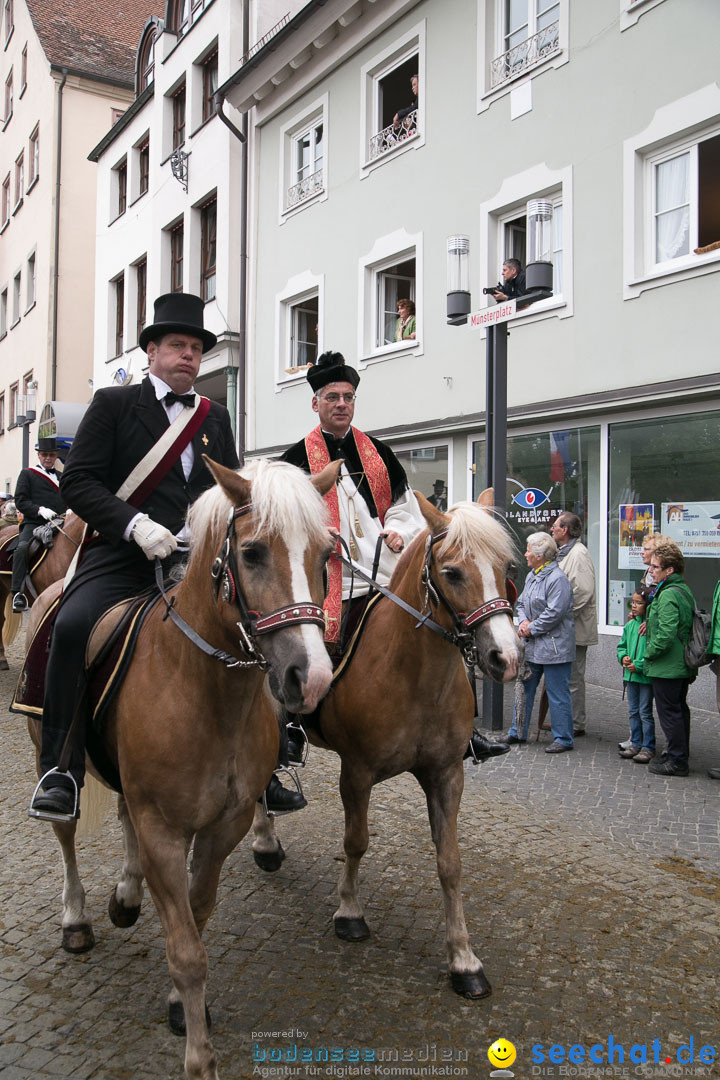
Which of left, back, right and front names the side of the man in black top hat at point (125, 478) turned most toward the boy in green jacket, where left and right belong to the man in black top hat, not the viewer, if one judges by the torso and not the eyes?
left

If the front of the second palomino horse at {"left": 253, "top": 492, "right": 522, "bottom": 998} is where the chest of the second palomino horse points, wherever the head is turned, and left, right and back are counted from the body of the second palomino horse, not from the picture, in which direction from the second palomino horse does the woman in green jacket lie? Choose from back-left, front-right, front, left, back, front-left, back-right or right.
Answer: left

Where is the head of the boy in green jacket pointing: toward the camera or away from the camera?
toward the camera

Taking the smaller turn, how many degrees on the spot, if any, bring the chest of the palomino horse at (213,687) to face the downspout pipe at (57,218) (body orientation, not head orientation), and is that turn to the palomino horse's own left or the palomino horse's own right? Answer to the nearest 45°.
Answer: approximately 135° to the palomino horse's own left

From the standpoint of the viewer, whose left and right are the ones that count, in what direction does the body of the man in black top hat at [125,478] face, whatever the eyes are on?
facing the viewer and to the right of the viewer

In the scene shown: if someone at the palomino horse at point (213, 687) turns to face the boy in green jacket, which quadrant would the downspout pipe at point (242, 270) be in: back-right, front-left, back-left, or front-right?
front-left

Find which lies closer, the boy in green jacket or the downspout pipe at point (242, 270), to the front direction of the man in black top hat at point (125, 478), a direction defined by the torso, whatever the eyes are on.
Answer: the boy in green jacket

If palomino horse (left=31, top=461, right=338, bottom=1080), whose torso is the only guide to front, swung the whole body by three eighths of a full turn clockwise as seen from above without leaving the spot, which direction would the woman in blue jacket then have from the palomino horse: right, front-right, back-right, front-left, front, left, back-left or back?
back-right

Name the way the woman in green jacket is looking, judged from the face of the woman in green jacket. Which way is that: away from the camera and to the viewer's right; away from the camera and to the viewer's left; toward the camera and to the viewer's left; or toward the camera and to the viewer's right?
toward the camera and to the viewer's left

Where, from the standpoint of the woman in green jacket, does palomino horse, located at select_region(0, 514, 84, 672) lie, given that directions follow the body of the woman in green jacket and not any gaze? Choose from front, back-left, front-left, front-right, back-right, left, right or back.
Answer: front

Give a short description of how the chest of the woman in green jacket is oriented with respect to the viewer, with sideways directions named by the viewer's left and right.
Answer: facing to the left of the viewer

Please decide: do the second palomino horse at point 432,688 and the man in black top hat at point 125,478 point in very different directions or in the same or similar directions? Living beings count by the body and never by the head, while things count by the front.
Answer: same or similar directions
